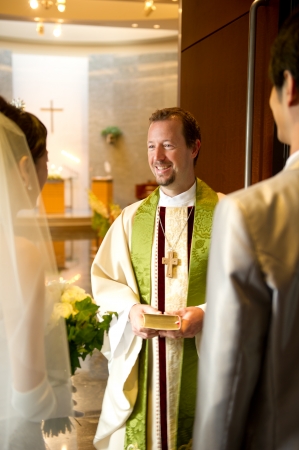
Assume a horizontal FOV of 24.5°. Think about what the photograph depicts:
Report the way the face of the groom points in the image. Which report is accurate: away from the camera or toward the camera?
away from the camera

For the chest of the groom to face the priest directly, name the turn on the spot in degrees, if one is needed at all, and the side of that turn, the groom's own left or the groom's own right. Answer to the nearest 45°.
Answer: approximately 45° to the groom's own right

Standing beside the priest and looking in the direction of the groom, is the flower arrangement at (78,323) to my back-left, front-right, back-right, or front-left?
front-right

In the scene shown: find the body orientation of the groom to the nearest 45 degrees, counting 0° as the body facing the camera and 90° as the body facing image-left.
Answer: approximately 135°

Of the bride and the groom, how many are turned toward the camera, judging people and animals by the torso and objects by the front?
0

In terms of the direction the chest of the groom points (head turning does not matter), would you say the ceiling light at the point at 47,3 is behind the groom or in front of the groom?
in front

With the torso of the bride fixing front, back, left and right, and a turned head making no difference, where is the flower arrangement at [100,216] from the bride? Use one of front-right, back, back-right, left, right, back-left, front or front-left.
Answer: front-left

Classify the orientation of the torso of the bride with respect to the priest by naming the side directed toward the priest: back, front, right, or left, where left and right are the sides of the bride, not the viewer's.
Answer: front

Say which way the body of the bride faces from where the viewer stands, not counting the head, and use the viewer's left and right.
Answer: facing away from the viewer and to the right of the viewer

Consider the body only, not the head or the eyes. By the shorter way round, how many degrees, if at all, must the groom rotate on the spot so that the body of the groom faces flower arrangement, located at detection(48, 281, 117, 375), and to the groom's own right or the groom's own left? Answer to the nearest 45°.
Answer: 0° — they already face it

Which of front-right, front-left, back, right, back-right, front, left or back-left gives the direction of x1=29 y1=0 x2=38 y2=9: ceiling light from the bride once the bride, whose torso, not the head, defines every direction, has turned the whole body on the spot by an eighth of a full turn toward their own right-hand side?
left

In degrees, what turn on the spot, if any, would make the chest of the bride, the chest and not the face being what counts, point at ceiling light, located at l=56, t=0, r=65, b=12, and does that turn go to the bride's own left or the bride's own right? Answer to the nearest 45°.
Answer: approximately 45° to the bride's own left

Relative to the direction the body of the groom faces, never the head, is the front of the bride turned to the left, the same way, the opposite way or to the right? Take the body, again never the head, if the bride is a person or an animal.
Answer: to the right
